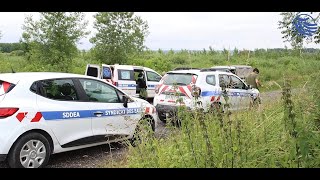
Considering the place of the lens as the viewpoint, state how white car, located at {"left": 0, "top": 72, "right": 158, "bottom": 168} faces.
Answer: facing away from the viewer and to the right of the viewer

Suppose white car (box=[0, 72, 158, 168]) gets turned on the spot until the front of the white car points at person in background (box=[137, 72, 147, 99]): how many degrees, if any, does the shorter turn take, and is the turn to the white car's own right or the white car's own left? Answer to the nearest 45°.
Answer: approximately 45° to the white car's own left

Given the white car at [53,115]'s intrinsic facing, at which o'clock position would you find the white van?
The white van is roughly at 11 o'clock from the white car.

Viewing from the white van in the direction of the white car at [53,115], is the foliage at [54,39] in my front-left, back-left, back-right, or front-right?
back-right

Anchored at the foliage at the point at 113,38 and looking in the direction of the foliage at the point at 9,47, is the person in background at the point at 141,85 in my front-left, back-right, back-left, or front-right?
back-left

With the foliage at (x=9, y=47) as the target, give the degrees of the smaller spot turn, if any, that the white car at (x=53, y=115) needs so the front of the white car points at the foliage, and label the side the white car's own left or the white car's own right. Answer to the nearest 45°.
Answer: approximately 45° to the white car's own left

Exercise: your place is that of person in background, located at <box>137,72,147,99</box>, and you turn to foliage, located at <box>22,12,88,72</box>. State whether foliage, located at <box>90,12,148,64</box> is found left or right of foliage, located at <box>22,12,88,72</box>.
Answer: right
